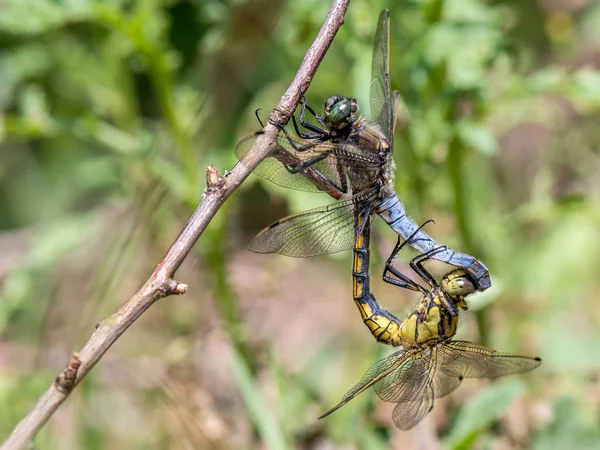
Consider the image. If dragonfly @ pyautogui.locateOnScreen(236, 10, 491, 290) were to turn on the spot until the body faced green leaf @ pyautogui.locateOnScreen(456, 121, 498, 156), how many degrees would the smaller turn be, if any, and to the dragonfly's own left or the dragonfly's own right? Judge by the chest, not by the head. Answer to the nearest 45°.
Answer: approximately 135° to the dragonfly's own right

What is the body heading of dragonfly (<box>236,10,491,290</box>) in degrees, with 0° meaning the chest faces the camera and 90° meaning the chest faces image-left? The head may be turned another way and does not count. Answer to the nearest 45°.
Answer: approximately 90°
